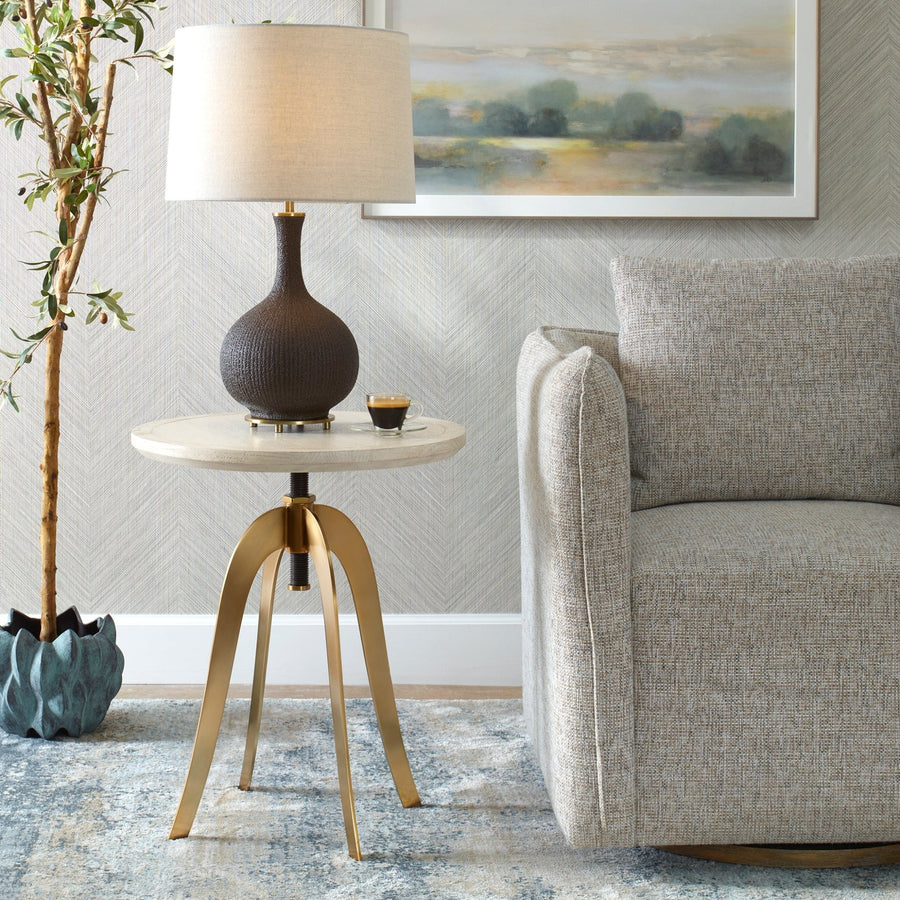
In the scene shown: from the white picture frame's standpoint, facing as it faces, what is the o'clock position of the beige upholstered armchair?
The beige upholstered armchair is roughly at 12 o'clock from the white picture frame.

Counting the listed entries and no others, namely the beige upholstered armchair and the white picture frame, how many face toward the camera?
2

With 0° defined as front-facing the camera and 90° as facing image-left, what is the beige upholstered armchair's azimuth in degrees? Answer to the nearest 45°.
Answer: approximately 0°

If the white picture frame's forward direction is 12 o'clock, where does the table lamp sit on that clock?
The table lamp is roughly at 1 o'clock from the white picture frame.

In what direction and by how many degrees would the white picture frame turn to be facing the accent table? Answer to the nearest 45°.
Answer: approximately 45° to its right

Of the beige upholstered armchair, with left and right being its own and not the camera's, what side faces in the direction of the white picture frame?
back

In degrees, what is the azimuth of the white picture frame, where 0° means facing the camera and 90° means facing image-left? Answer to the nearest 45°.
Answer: approximately 0°
